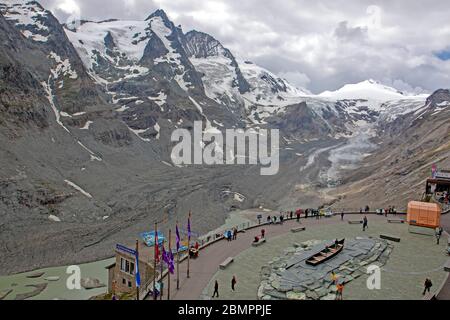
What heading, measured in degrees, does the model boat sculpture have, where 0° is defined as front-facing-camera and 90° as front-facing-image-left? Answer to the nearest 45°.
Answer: approximately 225°

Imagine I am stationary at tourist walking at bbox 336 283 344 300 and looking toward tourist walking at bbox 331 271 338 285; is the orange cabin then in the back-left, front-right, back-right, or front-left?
front-right

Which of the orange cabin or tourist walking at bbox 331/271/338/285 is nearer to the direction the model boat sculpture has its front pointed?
the orange cabin

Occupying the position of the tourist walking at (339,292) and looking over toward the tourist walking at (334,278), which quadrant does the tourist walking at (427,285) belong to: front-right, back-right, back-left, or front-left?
front-right

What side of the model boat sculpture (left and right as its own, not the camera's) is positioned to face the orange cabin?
front

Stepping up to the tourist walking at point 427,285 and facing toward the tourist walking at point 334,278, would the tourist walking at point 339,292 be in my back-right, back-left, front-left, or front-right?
front-left

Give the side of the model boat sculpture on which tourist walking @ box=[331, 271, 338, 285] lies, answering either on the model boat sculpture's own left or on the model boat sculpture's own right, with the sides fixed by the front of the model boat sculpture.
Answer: on the model boat sculpture's own right

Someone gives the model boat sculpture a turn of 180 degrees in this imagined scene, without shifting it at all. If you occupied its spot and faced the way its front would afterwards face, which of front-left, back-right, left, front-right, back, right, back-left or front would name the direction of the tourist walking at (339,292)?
front-left

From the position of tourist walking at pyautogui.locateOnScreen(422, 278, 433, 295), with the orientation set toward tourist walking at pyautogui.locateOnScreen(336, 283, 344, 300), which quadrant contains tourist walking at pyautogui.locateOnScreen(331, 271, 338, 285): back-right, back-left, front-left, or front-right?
front-right

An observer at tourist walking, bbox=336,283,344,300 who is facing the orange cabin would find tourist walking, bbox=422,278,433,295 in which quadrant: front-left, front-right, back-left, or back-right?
front-right
